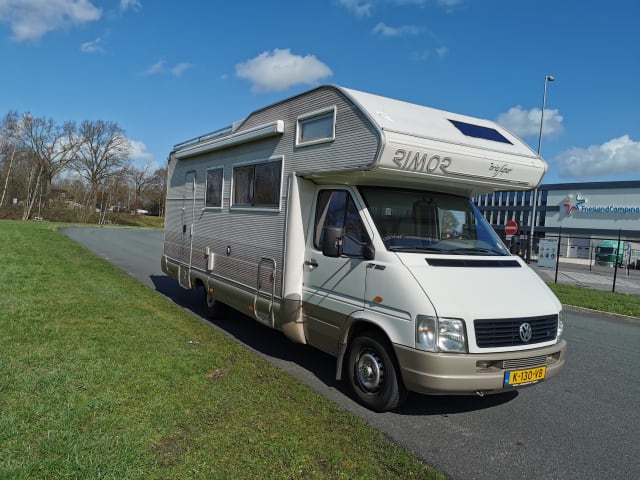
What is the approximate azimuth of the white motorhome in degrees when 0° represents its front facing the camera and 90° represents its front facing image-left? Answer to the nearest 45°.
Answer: approximately 315°

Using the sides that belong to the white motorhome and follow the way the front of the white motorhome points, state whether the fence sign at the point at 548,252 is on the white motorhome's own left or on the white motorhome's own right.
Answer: on the white motorhome's own left

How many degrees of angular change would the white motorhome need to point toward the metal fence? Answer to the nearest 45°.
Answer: approximately 90° to its left

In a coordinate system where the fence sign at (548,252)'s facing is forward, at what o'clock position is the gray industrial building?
The gray industrial building is roughly at 6 o'clock from the fence sign.

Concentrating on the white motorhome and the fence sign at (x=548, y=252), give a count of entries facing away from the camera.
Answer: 0

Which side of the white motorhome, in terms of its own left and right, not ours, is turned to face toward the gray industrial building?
left

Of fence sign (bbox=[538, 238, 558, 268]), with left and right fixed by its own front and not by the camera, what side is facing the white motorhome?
front

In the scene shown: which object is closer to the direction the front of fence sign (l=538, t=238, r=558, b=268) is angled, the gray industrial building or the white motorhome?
the white motorhome
